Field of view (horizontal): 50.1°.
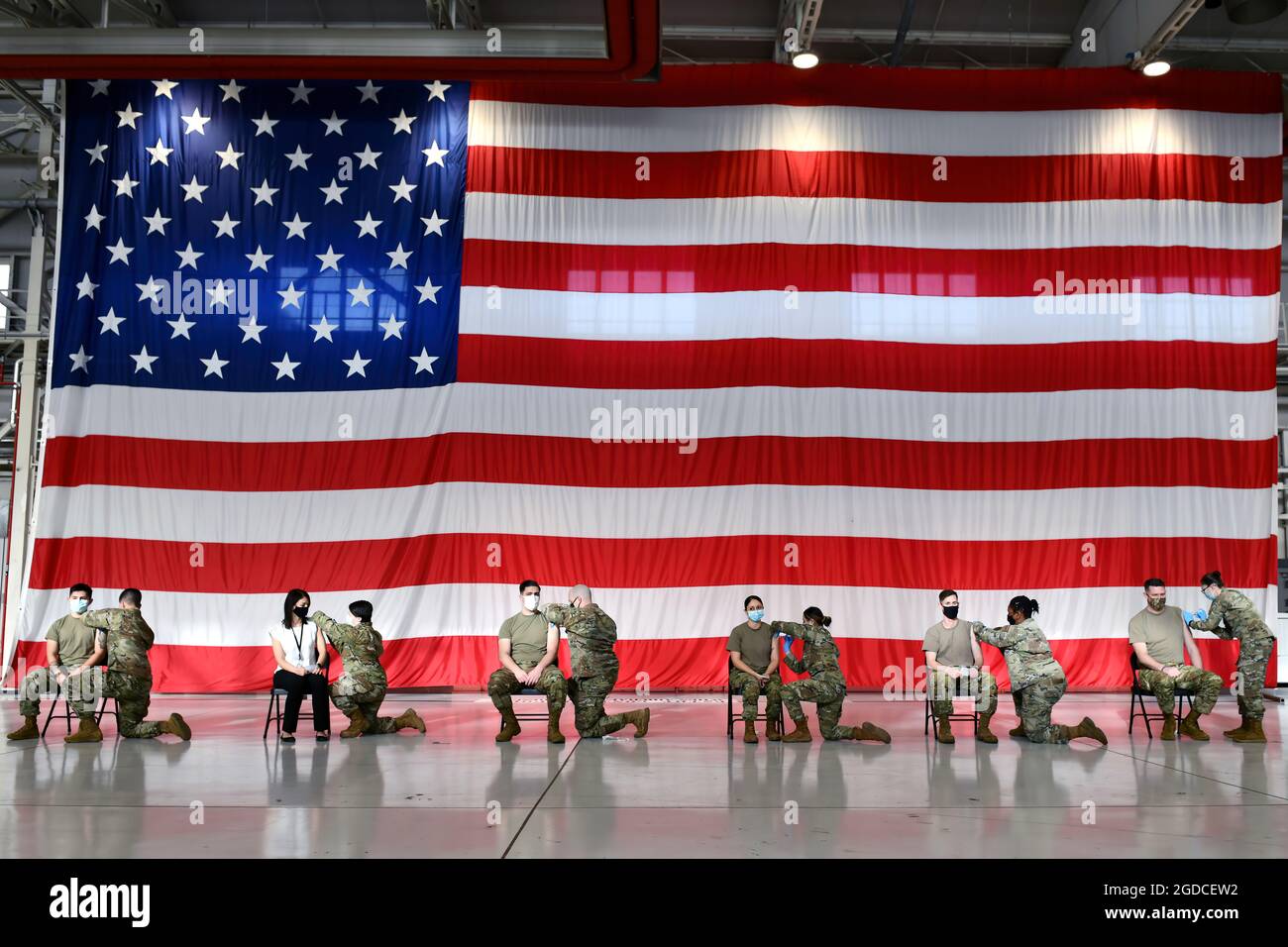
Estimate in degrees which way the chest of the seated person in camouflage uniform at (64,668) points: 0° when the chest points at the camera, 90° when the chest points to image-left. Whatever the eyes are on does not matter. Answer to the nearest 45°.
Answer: approximately 0°

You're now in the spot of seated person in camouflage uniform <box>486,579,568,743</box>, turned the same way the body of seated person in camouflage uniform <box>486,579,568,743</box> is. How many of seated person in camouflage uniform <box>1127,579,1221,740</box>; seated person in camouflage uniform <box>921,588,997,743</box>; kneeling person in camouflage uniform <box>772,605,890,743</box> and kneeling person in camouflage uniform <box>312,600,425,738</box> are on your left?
3

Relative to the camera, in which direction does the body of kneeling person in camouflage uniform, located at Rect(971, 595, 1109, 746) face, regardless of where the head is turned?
to the viewer's left

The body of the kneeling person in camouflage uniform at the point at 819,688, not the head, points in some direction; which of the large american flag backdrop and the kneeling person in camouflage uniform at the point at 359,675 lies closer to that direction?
the kneeling person in camouflage uniform

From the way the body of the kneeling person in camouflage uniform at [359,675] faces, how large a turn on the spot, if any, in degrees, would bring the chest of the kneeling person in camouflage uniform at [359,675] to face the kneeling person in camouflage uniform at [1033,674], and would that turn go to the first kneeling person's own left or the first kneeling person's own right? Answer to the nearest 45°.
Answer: approximately 135° to the first kneeling person's own right

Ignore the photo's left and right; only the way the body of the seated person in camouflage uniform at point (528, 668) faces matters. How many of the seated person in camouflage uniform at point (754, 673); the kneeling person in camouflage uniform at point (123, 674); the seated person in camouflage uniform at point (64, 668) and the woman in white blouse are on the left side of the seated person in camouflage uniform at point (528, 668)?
1

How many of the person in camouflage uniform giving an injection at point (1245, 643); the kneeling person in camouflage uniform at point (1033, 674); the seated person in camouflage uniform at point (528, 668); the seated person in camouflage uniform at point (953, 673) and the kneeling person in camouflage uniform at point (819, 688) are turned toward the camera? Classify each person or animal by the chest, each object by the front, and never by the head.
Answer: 2

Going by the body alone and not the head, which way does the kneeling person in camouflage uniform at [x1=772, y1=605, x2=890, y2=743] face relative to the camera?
to the viewer's left

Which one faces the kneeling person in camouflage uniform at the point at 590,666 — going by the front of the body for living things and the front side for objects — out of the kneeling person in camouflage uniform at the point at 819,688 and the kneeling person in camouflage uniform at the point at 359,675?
the kneeling person in camouflage uniform at the point at 819,688

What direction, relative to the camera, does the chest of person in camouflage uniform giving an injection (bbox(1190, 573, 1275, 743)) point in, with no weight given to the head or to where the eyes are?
to the viewer's left

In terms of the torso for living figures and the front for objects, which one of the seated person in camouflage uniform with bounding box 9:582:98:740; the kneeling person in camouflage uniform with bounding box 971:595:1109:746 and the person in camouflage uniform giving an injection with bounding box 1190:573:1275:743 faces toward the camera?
the seated person in camouflage uniform

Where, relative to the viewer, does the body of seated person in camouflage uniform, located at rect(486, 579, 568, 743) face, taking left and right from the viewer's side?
facing the viewer

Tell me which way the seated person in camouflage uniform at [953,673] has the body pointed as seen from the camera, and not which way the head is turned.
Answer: toward the camera

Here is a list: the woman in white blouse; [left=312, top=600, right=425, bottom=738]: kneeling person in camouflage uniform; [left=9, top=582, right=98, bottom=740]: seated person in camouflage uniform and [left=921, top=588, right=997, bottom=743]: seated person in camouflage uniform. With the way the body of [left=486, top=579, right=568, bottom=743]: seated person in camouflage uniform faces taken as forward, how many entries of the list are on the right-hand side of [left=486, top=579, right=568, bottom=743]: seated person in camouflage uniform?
3

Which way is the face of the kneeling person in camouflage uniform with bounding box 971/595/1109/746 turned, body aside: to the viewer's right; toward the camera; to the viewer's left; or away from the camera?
to the viewer's left

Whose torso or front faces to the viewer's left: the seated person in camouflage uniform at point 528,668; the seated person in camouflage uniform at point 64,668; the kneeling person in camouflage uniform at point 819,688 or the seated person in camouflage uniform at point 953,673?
the kneeling person in camouflage uniform

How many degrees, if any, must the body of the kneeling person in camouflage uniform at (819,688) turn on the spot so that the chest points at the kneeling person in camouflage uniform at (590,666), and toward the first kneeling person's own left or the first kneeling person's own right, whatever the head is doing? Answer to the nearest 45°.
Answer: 0° — they already face them

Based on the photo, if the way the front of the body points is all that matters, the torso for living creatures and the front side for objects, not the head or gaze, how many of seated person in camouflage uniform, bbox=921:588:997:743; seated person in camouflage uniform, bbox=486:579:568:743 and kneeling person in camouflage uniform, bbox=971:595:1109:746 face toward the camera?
2

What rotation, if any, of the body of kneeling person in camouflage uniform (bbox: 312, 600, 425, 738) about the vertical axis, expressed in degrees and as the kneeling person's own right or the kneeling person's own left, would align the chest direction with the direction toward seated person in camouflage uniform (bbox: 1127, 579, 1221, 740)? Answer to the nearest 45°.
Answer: approximately 135° to the kneeling person's own right
